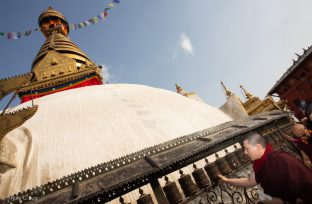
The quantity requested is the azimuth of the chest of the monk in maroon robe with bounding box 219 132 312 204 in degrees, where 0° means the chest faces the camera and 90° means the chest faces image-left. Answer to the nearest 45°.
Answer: approximately 90°

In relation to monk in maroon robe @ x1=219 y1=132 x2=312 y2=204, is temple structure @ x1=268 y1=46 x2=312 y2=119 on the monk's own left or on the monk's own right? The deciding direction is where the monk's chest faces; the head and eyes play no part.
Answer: on the monk's own right

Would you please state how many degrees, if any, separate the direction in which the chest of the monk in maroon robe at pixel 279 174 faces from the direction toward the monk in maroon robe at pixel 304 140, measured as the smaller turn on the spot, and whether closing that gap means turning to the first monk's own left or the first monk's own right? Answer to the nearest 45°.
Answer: approximately 90° to the first monk's own right

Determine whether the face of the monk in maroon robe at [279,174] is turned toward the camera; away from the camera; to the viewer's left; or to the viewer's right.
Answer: to the viewer's left
